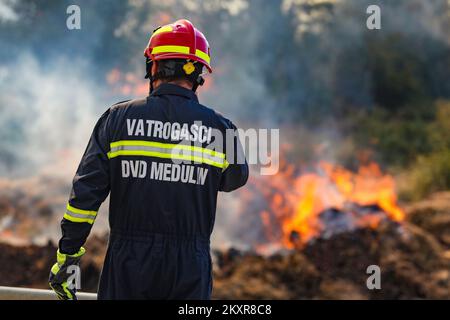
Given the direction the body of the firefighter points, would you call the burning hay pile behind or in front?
in front

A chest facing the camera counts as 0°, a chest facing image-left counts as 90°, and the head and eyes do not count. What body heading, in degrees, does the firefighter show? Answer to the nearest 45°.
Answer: approximately 180°
